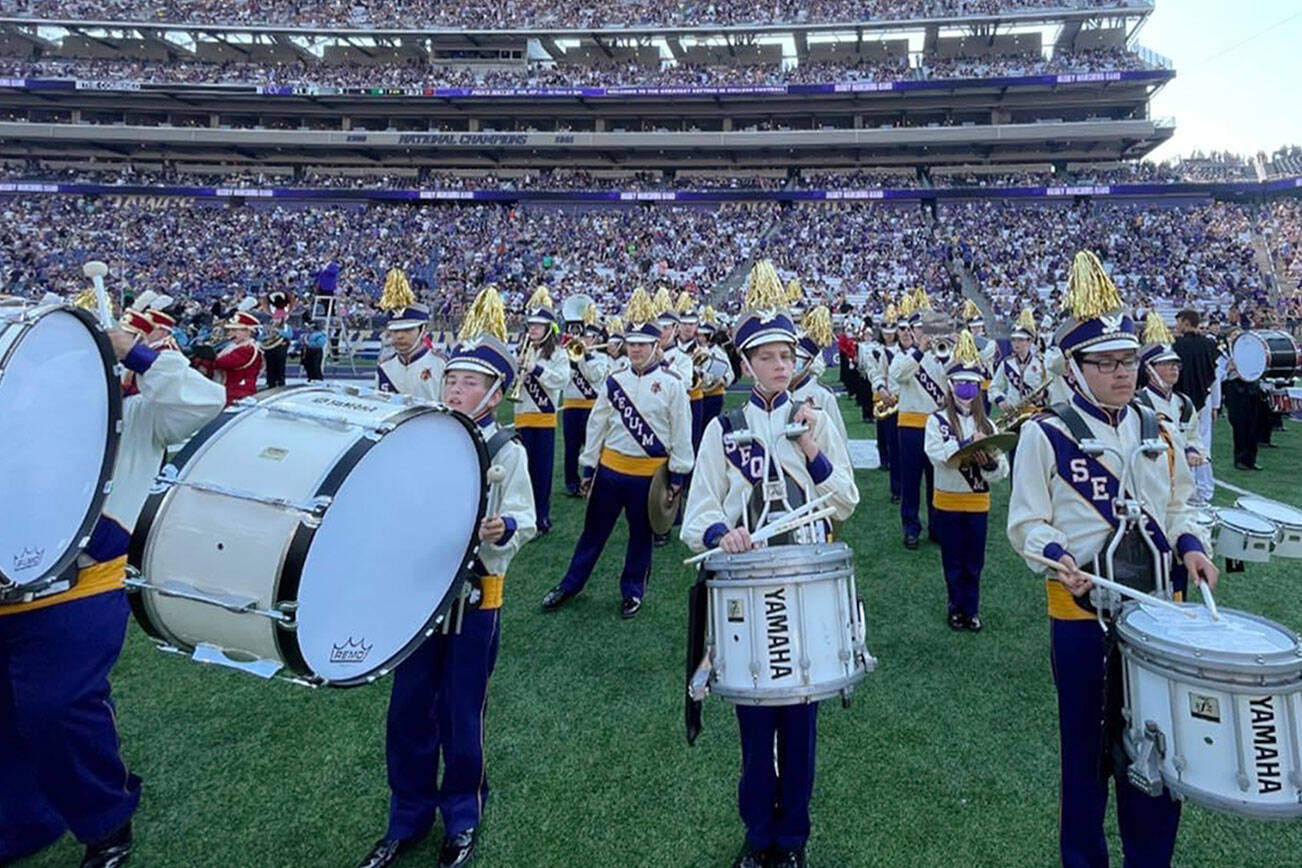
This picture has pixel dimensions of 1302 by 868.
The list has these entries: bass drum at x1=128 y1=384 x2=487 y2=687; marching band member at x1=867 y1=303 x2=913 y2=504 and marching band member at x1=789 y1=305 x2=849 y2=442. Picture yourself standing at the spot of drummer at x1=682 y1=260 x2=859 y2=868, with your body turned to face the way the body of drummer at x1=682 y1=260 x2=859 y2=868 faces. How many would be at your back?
2

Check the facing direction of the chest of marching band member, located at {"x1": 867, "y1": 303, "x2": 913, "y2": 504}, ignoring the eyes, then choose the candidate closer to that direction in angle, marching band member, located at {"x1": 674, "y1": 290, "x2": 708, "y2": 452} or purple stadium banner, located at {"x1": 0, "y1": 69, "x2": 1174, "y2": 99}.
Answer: the marching band member

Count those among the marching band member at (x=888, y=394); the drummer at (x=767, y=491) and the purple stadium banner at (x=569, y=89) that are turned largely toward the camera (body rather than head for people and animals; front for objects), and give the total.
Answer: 3

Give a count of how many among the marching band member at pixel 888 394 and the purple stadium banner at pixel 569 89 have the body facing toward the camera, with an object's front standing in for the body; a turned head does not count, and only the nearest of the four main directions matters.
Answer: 2

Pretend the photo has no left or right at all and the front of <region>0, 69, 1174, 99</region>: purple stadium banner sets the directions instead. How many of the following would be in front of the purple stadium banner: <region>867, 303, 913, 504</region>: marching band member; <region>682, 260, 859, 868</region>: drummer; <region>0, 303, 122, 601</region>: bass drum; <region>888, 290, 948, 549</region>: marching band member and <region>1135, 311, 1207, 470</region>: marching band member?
5

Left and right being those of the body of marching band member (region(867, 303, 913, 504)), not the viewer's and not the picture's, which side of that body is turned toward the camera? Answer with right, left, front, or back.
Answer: front

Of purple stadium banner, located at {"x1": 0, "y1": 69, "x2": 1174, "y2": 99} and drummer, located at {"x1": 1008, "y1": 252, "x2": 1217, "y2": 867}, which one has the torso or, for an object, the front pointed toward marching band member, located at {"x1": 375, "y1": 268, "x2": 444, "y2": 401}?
the purple stadium banner

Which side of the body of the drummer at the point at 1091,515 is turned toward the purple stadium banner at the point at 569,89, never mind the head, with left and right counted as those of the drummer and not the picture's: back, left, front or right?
back

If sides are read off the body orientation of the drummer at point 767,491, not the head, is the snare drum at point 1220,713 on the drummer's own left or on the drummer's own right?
on the drummer's own left

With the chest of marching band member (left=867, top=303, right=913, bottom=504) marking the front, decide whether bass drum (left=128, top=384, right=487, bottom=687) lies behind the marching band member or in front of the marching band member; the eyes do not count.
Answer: in front

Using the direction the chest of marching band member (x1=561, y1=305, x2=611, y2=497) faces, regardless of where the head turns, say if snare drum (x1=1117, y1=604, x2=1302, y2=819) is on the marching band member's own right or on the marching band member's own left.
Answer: on the marching band member's own left

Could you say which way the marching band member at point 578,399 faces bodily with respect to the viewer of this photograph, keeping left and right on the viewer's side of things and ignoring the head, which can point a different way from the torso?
facing the viewer and to the left of the viewer
